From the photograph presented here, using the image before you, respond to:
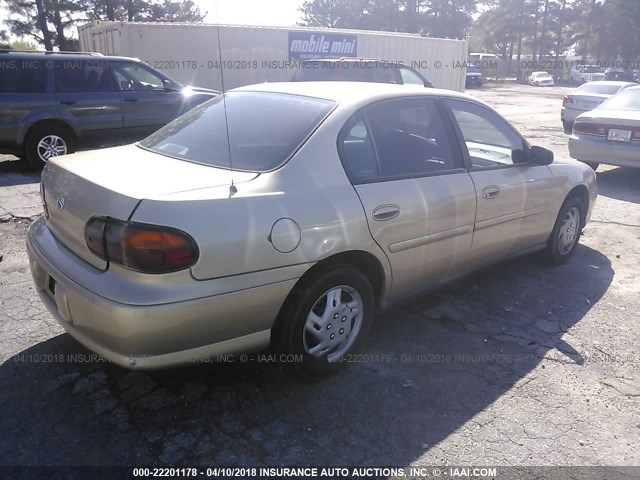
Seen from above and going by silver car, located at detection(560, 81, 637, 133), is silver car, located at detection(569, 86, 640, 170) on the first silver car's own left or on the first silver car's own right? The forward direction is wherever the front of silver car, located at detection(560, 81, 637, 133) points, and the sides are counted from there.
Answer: on the first silver car's own right

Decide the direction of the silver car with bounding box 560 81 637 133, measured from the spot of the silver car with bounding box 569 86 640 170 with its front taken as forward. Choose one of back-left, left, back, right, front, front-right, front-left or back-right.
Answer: front-left

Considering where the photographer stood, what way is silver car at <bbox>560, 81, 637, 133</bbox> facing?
facing away from the viewer and to the right of the viewer

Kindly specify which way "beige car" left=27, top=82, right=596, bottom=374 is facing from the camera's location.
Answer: facing away from the viewer and to the right of the viewer

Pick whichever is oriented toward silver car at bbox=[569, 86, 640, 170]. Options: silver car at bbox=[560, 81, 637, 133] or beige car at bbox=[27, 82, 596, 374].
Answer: beige car at bbox=[27, 82, 596, 374]

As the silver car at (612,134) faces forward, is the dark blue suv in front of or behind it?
behind

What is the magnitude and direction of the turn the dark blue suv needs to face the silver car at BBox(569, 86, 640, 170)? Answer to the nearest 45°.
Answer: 0° — it already faces it

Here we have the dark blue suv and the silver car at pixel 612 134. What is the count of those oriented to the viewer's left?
0

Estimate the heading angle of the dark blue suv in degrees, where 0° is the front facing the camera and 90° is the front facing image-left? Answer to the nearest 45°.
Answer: approximately 270°

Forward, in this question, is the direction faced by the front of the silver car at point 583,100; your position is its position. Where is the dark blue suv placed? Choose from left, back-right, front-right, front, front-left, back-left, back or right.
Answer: back

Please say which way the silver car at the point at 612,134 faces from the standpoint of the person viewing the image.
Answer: facing away from the viewer and to the right of the viewer
